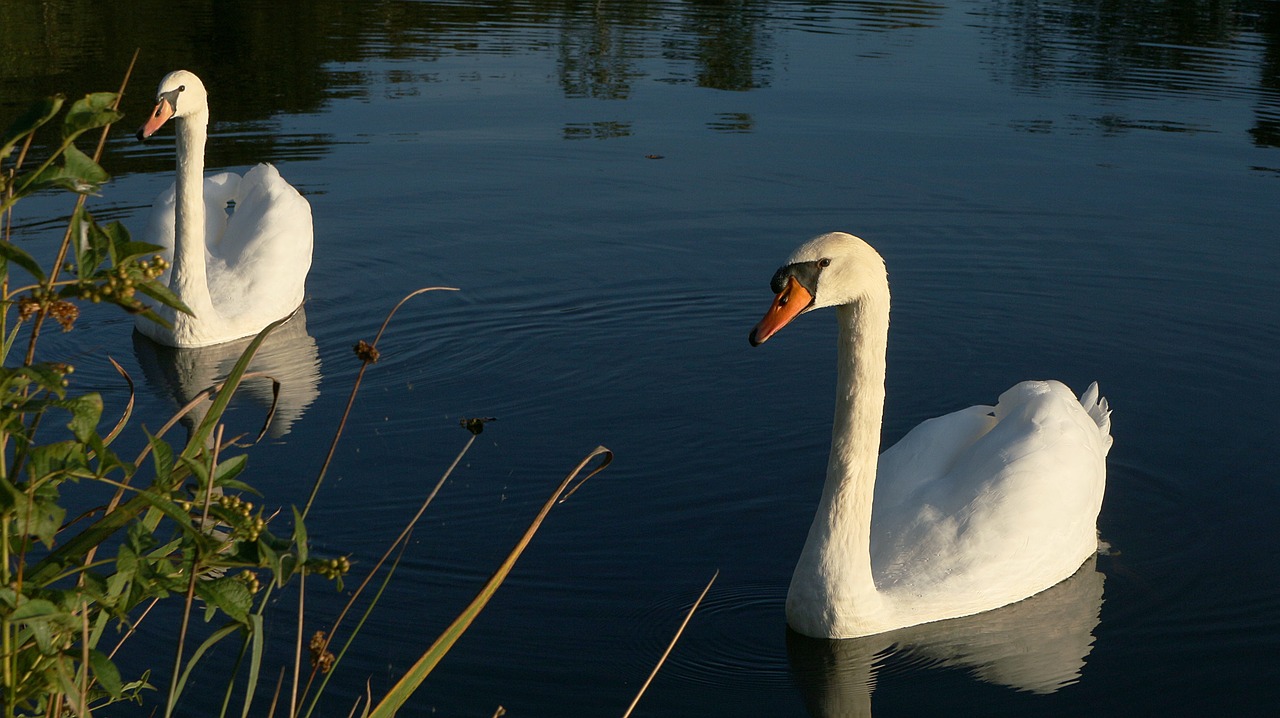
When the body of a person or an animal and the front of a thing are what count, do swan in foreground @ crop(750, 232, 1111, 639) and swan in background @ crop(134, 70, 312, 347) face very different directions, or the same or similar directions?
same or similar directions

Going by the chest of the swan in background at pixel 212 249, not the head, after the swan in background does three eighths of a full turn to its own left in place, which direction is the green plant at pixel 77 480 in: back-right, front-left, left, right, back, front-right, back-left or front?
right

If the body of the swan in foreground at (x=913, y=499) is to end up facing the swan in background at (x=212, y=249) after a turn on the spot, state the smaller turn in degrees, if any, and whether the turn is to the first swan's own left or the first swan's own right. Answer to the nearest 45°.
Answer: approximately 90° to the first swan's own right

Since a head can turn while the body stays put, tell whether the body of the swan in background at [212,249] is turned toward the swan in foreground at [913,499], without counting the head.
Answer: no

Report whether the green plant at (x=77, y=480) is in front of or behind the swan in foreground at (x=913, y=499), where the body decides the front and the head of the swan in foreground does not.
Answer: in front

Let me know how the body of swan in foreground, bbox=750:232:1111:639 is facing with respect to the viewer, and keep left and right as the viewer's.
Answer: facing the viewer and to the left of the viewer

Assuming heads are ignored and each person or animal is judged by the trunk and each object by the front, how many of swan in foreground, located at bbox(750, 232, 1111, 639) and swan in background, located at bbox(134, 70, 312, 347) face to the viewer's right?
0
